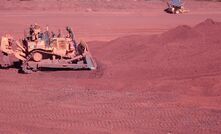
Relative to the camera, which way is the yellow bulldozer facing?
to the viewer's right
